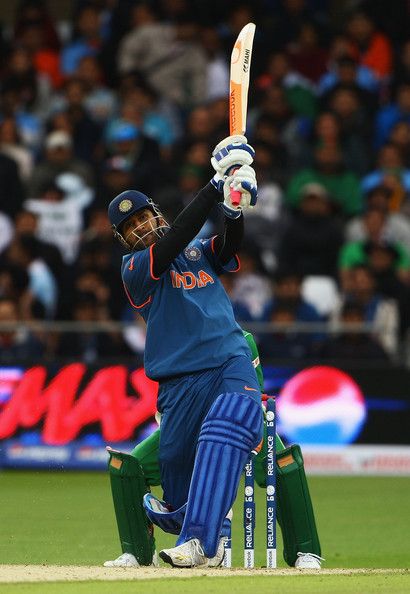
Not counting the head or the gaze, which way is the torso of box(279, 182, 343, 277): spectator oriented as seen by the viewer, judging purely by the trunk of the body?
toward the camera

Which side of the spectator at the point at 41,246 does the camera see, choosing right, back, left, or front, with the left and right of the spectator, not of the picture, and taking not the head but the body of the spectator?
front

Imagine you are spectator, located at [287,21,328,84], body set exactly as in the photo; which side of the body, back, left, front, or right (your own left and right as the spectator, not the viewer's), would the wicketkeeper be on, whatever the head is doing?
front

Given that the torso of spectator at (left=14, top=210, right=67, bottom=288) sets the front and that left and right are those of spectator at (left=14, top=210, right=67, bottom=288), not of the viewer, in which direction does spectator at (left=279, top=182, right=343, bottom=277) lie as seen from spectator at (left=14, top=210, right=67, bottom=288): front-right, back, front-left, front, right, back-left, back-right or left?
left

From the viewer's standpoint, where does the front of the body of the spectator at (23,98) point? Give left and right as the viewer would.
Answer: facing the viewer

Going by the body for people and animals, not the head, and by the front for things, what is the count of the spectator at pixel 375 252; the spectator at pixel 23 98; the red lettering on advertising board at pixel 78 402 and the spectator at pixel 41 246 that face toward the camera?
4

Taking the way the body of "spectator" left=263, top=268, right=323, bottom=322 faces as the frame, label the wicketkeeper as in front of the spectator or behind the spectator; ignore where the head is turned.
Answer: in front

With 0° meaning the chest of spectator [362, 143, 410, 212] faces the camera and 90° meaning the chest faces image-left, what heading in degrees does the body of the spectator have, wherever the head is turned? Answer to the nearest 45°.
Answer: approximately 0°

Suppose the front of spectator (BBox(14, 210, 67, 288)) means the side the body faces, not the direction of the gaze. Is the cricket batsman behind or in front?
in front

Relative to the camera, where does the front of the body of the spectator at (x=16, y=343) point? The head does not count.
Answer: toward the camera
